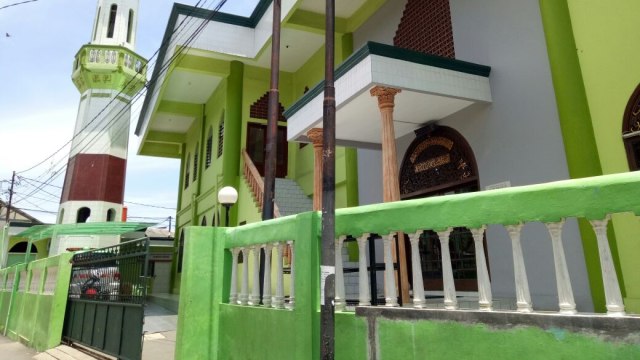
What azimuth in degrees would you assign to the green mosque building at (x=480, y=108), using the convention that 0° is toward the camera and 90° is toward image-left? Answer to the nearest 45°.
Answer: approximately 45°

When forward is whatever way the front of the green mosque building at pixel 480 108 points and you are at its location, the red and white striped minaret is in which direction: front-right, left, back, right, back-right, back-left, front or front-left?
right

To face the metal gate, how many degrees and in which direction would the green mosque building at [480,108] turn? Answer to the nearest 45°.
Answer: approximately 45° to its right

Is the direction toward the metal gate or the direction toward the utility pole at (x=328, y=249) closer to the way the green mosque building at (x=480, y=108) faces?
the utility pole

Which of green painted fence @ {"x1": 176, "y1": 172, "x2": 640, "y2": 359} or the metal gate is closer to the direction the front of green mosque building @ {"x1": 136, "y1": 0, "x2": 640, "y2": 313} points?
the green painted fence

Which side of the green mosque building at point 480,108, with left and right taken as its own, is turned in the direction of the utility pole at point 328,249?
front

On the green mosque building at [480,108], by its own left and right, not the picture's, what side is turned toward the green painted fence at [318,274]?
front
